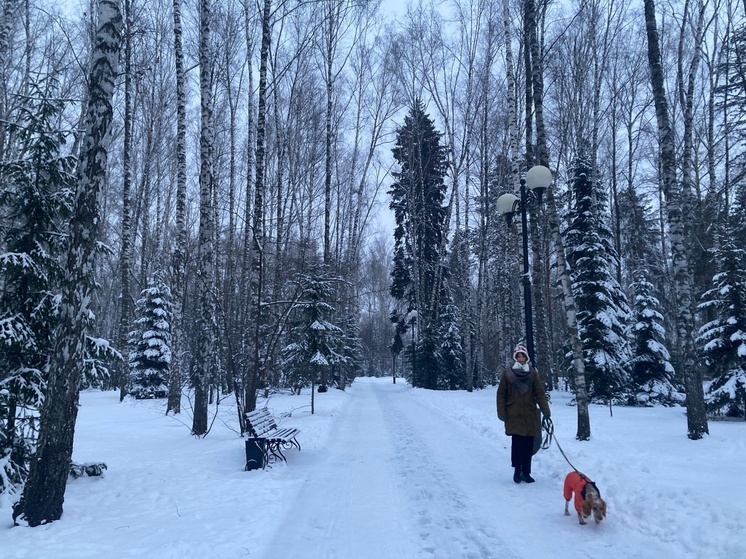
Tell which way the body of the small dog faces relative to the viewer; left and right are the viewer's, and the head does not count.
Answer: facing the viewer and to the right of the viewer

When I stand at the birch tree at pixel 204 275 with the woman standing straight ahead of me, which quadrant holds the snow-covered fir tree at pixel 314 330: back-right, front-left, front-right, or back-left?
back-left

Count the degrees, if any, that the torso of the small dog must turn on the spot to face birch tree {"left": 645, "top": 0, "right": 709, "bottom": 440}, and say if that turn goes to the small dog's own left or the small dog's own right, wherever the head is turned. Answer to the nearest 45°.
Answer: approximately 135° to the small dog's own left

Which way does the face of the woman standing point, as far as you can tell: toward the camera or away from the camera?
toward the camera

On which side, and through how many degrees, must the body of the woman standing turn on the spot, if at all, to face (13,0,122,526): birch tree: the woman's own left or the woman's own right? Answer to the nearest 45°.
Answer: approximately 45° to the woman's own right

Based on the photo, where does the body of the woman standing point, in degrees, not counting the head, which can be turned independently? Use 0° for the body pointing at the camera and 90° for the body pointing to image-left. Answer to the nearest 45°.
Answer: approximately 0°

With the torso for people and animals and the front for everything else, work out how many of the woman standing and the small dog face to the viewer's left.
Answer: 0

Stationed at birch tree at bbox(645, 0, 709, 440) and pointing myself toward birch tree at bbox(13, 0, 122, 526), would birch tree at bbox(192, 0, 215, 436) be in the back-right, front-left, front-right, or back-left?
front-right
